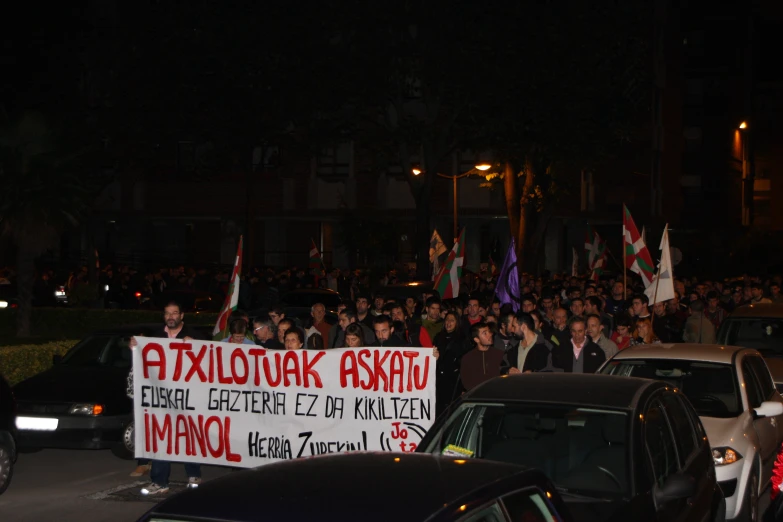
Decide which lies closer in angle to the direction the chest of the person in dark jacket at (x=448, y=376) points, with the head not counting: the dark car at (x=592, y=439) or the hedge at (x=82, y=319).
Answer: the dark car

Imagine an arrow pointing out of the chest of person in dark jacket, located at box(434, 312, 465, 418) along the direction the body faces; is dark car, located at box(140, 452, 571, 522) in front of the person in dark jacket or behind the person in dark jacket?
in front

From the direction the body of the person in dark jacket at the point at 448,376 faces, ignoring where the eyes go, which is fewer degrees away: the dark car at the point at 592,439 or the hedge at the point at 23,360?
the dark car

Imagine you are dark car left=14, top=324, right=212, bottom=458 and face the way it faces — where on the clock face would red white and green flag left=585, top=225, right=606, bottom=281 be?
The red white and green flag is roughly at 6 o'clock from the dark car.

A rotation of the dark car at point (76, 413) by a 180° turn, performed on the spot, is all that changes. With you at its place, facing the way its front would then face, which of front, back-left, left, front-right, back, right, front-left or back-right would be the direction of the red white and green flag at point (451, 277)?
front

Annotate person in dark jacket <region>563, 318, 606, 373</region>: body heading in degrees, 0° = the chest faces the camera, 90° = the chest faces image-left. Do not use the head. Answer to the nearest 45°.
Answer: approximately 45°

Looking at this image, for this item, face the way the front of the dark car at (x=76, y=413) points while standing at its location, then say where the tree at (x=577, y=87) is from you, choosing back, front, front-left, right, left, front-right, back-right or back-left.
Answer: back

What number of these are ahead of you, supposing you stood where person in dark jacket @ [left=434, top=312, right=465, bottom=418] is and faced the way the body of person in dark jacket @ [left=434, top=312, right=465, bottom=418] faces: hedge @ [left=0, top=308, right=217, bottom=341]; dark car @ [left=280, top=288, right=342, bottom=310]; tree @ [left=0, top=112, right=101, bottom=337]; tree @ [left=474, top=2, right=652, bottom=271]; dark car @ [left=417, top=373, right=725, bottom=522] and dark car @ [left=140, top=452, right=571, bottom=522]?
2

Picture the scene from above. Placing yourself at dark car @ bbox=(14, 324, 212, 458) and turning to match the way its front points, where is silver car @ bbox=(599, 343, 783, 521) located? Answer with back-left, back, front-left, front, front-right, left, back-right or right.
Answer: left

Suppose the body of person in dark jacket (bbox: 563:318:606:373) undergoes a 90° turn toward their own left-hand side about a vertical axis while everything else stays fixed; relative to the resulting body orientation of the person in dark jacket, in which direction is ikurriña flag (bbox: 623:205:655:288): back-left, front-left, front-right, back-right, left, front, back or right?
back-left

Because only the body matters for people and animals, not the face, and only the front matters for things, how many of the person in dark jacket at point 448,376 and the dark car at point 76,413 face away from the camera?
0

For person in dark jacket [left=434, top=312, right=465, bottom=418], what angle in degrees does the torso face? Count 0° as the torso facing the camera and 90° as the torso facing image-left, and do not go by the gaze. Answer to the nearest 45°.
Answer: approximately 0°

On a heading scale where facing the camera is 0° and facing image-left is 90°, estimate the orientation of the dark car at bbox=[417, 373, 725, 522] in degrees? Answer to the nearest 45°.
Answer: approximately 45°
